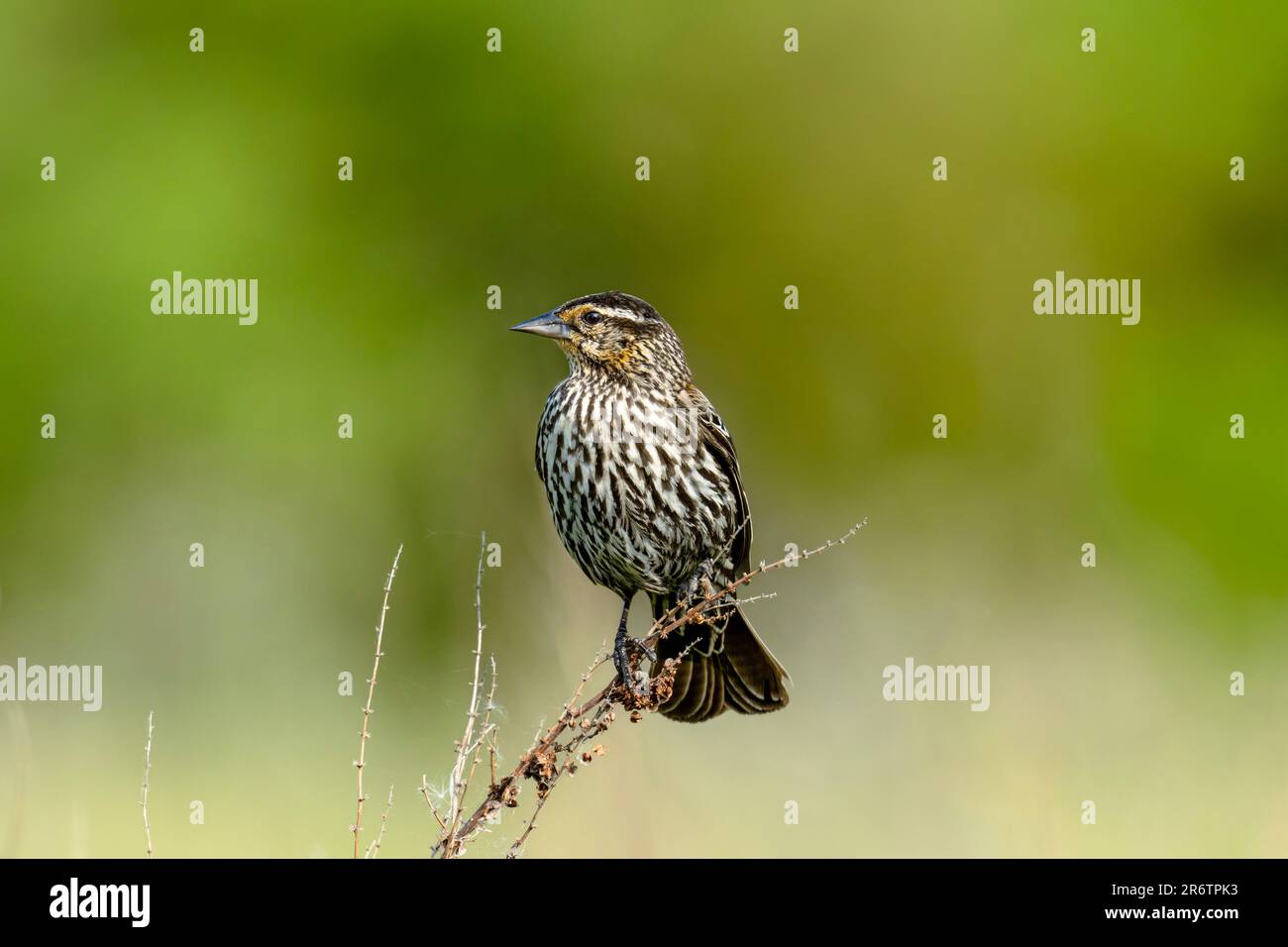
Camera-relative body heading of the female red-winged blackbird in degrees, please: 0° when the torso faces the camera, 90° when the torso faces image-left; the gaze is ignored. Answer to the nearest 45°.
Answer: approximately 45°
